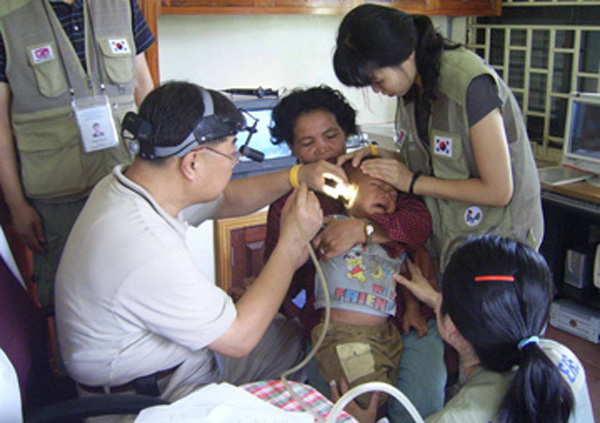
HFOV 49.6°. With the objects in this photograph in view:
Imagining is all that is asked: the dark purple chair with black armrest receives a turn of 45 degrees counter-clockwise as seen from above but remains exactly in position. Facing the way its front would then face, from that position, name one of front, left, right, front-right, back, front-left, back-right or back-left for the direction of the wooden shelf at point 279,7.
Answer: front

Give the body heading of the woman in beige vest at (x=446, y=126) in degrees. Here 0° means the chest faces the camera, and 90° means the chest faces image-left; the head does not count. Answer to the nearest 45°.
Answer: approximately 45°

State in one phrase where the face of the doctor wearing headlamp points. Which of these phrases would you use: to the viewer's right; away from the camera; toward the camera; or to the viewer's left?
to the viewer's right

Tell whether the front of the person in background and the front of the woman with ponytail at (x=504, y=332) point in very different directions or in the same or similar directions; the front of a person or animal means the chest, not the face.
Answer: very different directions

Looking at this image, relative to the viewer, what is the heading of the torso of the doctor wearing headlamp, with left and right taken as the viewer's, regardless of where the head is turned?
facing to the right of the viewer

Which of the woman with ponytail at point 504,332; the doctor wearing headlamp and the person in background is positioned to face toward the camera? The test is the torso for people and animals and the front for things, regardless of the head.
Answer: the person in background

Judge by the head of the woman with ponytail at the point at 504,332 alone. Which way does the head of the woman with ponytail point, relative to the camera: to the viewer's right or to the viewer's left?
to the viewer's left

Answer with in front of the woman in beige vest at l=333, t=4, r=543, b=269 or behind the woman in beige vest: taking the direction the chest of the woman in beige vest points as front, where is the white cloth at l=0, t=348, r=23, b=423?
in front

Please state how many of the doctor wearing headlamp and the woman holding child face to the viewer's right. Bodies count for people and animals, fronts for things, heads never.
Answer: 1

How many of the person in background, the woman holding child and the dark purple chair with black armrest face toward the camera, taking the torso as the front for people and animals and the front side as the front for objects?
2

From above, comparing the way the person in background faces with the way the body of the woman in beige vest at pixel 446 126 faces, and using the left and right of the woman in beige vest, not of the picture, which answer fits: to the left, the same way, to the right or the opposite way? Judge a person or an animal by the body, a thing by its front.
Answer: to the left

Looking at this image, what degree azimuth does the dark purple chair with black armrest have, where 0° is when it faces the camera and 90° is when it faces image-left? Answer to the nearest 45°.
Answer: approximately 270°

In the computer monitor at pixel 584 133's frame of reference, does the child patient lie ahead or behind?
ahead

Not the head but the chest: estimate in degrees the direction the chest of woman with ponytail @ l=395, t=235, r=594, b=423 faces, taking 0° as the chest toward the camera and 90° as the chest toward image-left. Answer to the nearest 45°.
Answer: approximately 135°
